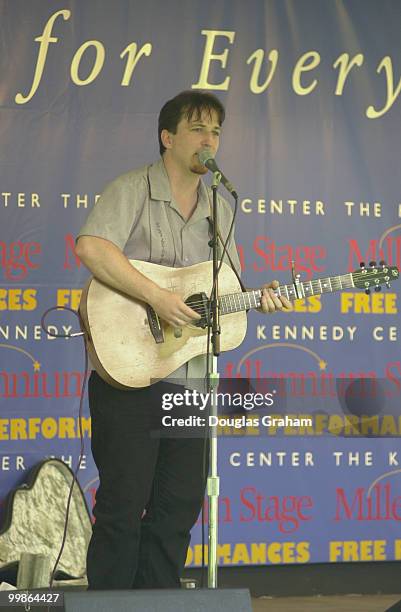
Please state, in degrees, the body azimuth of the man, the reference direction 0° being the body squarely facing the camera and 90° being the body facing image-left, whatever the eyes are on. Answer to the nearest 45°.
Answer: approximately 315°
